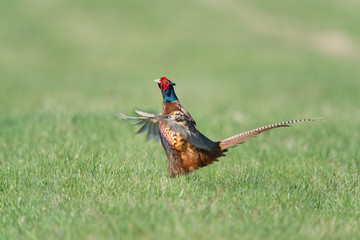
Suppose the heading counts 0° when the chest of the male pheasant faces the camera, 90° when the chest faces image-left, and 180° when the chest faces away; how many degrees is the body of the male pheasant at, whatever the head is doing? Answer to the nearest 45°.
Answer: approximately 90°
